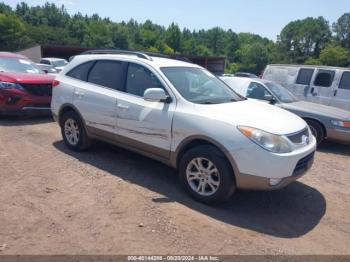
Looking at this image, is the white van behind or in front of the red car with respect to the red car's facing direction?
in front

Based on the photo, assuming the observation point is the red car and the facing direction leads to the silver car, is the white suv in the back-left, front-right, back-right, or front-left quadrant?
front-right

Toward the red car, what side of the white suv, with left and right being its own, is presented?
back

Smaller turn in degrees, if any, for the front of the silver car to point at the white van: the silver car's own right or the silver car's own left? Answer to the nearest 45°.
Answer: approximately 135° to the silver car's own left

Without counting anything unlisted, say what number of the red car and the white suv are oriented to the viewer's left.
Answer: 0

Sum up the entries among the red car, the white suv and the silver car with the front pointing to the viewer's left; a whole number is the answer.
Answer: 0

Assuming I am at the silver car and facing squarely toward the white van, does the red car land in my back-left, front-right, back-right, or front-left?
back-left

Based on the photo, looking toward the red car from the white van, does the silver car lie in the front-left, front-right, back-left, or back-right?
front-left

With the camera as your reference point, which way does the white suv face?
facing the viewer and to the right of the viewer

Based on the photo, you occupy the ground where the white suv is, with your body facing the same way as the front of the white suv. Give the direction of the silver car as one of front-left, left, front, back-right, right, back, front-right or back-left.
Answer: left

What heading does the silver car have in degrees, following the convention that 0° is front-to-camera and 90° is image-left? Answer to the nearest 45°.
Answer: approximately 315°

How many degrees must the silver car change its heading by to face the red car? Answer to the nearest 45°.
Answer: approximately 135° to its right

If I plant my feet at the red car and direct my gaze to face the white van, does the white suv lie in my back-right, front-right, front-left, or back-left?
front-right

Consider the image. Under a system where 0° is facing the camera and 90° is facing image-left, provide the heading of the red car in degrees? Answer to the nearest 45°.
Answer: approximately 315°
